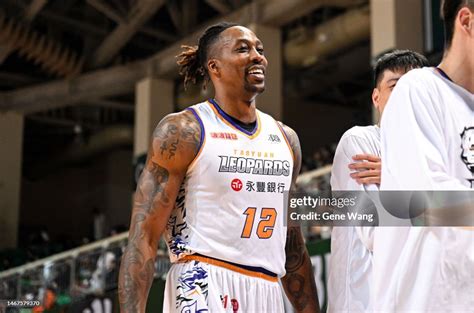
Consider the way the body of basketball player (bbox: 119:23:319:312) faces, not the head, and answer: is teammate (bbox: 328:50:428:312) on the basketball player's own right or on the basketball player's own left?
on the basketball player's own left

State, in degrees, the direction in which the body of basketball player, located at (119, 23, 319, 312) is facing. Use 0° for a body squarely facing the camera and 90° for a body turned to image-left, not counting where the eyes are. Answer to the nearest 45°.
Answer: approximately 315°

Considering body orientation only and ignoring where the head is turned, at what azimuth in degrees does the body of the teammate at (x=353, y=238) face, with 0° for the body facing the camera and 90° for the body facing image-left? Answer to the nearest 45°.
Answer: approximately 315°
